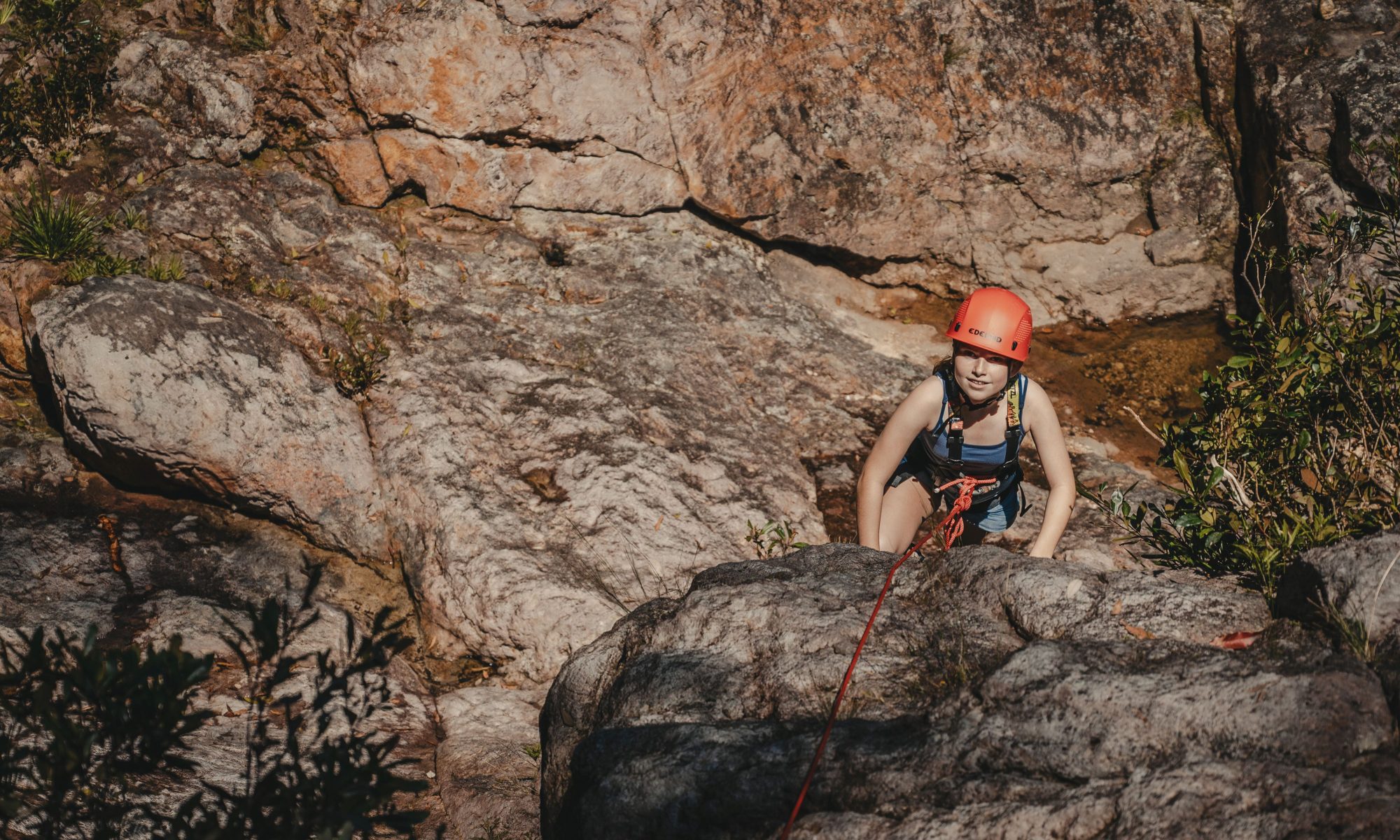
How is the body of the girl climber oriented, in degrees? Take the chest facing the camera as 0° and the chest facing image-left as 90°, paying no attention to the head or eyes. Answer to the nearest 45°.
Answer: approximately 0°

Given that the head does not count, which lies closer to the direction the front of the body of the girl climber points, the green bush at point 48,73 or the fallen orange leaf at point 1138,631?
the fallen orange leaf

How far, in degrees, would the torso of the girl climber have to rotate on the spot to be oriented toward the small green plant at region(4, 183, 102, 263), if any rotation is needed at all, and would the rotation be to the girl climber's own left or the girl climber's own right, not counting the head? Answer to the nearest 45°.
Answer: approximately 90° to the girl climber's own right

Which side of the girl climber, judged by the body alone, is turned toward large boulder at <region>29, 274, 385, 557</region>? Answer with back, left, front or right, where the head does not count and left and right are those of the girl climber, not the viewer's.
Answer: right

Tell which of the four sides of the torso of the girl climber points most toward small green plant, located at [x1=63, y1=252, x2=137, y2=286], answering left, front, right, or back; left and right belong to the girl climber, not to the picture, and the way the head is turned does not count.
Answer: right

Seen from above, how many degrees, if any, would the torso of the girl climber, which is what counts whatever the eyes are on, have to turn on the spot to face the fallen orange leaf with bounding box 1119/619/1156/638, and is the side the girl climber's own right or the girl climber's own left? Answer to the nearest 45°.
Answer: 0° — they already face it
